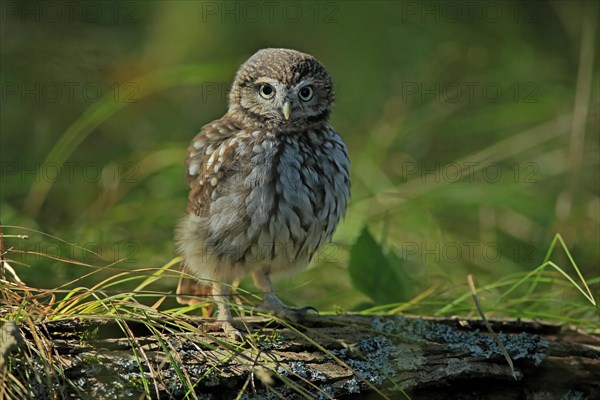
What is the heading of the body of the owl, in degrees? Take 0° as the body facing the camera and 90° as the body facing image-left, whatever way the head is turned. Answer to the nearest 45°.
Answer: approximately 315°
